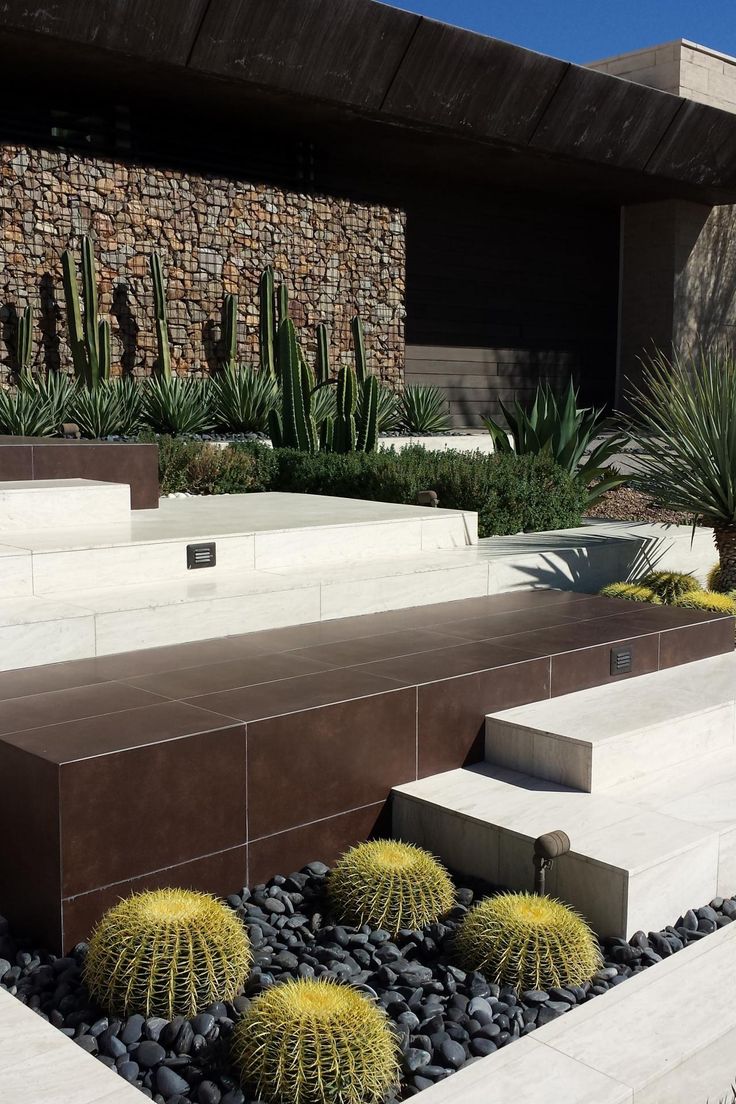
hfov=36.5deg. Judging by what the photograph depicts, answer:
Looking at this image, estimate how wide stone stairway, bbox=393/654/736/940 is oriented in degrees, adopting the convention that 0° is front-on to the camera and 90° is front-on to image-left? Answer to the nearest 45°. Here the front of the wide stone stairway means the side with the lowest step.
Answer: approximately 315°

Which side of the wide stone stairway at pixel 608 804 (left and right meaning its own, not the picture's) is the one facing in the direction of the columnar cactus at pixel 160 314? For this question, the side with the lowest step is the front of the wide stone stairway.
back

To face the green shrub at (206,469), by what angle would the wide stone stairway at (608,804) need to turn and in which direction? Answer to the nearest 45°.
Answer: approximately 180°

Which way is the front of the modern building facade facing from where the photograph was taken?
facing the viewer and to the right of the viewer

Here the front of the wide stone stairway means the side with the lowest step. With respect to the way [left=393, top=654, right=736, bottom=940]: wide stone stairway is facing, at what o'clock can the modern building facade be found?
The modern building facade is roughly at 7 o'clock from the wide stone stairway.

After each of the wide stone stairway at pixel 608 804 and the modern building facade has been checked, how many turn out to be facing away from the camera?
0

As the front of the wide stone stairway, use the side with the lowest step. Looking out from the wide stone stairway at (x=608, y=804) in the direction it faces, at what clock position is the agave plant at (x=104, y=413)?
The agave plant is roughly at 6 o'clock from the wide stone stairway.

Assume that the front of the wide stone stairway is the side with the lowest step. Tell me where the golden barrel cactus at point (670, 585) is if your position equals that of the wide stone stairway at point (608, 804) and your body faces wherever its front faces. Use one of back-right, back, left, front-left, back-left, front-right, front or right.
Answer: back-left

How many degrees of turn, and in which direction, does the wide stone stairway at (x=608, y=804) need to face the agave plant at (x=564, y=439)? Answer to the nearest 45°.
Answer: approximately 135° to its left

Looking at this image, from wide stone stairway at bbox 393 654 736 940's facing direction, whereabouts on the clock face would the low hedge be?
The low hedge is roughly at 7 o'clock from the wide stone stairway.

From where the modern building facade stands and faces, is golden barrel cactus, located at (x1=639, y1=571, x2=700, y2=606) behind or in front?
in front

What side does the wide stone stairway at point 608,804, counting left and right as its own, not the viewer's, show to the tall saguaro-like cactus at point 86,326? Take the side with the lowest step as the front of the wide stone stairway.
back

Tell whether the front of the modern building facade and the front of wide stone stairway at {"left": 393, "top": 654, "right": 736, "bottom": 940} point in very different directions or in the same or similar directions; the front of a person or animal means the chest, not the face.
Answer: same or similar directions

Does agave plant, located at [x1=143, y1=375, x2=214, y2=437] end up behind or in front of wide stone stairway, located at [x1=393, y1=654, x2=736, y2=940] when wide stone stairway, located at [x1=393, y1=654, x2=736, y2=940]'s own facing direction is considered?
behind
